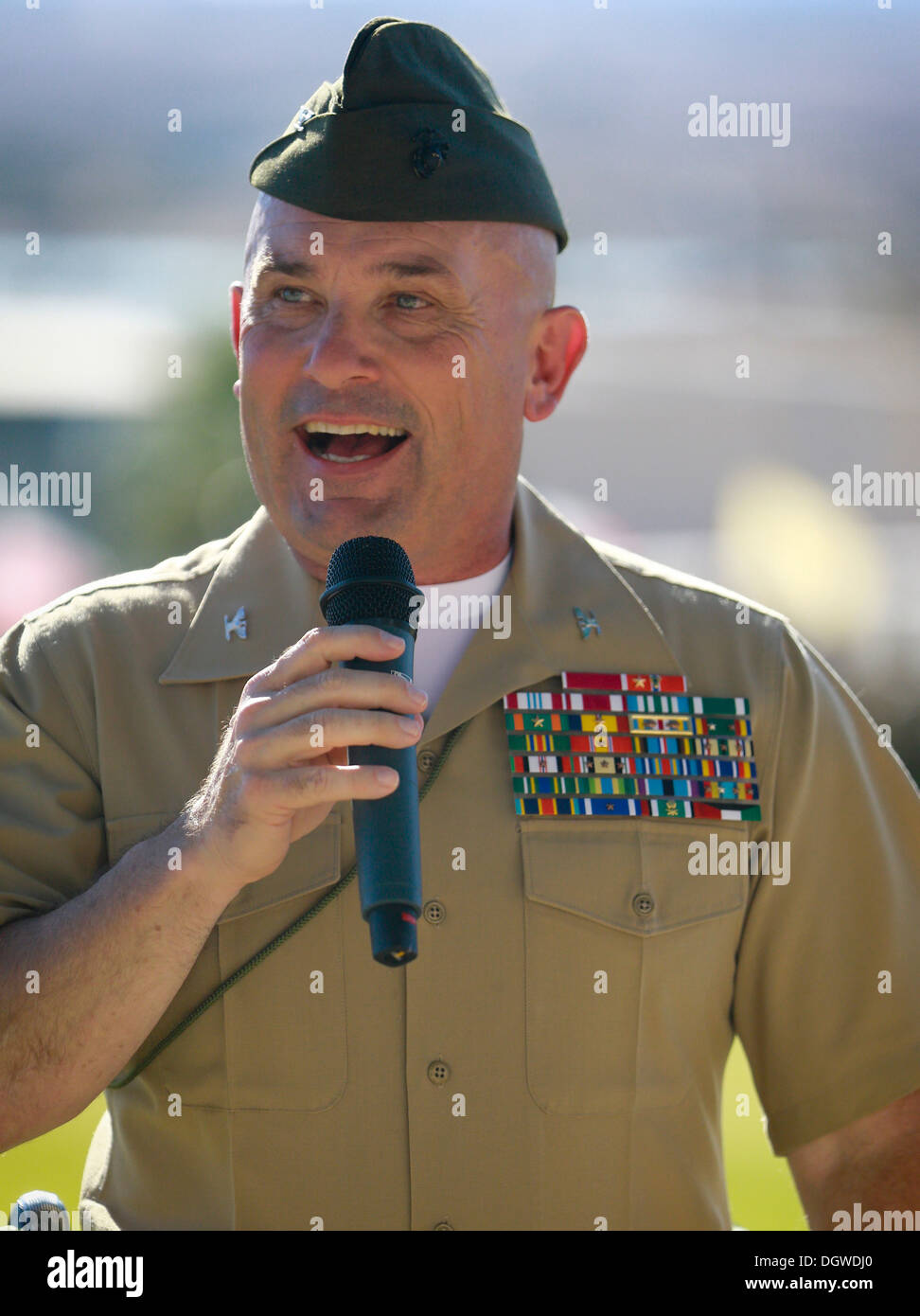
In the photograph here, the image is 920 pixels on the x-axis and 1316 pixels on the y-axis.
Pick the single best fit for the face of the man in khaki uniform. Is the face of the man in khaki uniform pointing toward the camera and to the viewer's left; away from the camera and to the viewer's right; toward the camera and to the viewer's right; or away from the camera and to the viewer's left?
toward the camera and to the viewer's left

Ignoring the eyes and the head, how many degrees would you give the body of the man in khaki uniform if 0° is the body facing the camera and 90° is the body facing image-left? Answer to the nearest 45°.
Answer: approximately 0°
